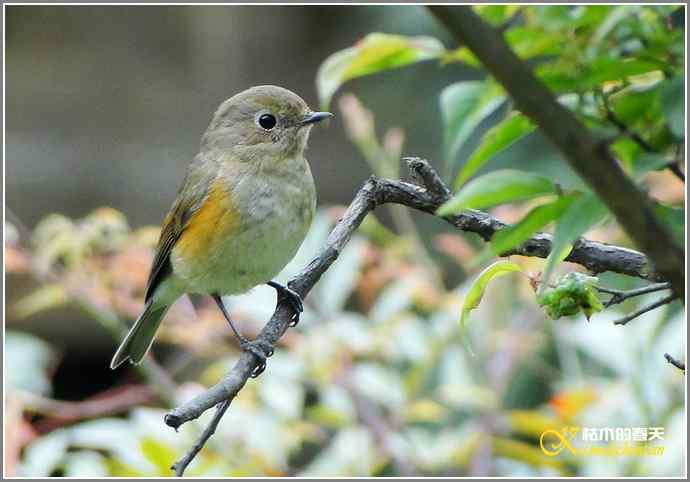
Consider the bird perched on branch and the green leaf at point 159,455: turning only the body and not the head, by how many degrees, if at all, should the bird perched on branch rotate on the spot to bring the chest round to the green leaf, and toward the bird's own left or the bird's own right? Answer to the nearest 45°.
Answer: approximately 90° to the bird's own right

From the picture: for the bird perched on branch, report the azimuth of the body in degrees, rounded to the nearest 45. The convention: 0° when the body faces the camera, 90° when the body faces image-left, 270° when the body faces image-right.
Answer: approximately 315°
